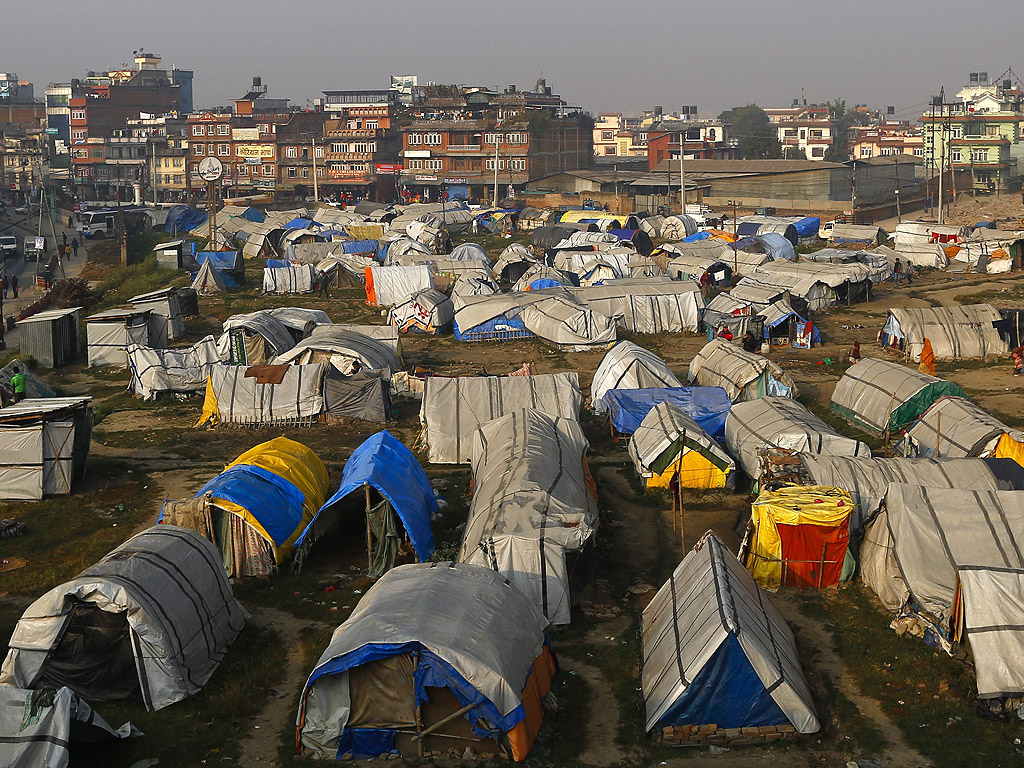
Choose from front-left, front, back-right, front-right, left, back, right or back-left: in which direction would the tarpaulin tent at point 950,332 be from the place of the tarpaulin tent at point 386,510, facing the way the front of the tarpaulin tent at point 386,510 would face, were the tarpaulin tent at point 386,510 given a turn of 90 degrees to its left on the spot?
front-left

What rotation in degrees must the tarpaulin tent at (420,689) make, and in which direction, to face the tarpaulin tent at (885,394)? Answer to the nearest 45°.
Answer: approximately 135° to its left

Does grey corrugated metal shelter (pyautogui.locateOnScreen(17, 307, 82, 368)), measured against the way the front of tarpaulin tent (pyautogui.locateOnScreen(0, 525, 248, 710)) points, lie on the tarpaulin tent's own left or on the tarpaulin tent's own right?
on the tarpaulin tent's own right

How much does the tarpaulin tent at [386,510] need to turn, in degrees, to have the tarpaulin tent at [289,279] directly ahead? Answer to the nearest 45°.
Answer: approximately 180°

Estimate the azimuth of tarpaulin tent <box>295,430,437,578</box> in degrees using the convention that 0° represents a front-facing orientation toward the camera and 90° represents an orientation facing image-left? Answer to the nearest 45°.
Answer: approximately 0°

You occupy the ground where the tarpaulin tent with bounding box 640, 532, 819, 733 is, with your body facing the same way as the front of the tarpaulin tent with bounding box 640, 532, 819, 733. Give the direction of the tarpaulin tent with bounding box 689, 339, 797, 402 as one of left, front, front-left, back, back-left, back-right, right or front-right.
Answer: back

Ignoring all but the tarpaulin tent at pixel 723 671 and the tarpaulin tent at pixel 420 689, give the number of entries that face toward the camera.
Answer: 2

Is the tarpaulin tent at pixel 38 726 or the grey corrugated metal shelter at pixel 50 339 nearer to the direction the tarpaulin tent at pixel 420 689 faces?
the tarpaulin tent

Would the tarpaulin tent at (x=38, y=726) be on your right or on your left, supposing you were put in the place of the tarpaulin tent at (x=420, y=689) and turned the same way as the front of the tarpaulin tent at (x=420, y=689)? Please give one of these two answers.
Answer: on your right
